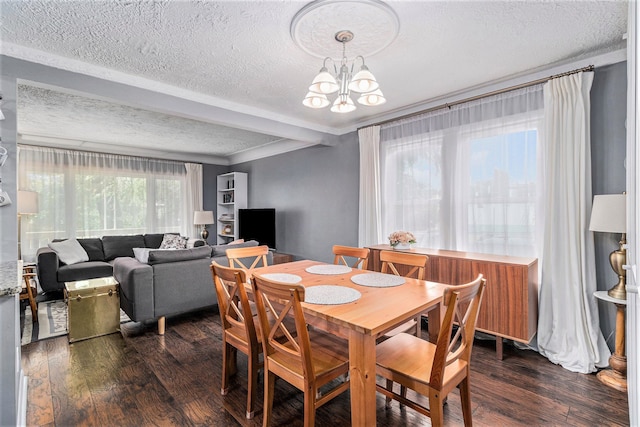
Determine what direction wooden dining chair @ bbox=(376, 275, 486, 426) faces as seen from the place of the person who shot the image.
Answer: facing away from the viewer and to the left of the viewer

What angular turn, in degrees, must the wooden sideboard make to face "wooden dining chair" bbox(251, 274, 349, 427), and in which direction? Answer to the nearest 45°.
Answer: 0° — it already faces it

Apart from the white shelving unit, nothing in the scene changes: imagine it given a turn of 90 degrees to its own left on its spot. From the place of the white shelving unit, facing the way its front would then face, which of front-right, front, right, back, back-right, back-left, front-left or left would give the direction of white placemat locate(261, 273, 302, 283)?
front-right

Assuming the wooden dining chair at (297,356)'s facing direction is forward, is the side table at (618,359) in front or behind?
in front

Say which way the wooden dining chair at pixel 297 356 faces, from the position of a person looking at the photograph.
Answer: facing away from the viewer and to the right of the viewer

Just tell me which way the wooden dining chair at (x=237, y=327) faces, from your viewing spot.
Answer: facing away from the viewer and to the right of the viewer

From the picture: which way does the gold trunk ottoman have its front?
toward the camera

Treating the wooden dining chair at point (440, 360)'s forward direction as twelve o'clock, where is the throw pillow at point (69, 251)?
The throw pillow is roughly at 11 o'clock from the wooden dining chair.
